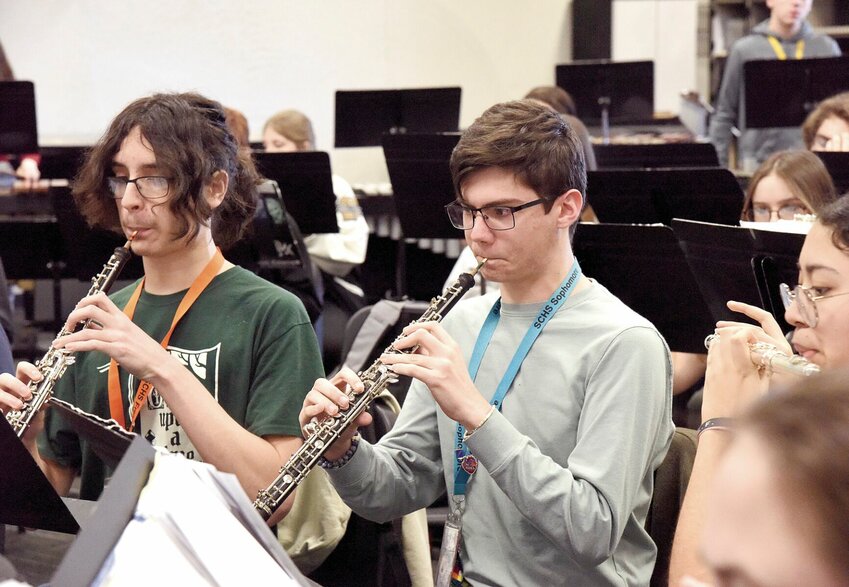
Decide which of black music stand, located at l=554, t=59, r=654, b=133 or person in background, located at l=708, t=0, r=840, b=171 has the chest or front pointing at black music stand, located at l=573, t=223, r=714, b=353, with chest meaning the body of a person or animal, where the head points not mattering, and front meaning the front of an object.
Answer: the person in background

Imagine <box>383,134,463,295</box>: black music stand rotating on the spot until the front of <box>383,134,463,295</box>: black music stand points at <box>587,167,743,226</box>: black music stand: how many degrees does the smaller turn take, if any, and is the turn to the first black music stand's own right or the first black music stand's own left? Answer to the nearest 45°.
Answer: approximately 135° to the first black music stand's own right

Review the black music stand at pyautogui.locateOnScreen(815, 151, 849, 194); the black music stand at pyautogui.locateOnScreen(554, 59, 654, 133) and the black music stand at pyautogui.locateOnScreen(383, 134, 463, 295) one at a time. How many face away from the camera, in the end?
3

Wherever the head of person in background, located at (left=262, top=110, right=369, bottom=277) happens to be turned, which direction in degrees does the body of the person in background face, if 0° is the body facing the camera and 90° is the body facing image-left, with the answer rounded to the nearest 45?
approximately 45°

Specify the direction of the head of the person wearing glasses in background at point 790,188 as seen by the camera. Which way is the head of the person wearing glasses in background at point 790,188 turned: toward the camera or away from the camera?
toward the camera

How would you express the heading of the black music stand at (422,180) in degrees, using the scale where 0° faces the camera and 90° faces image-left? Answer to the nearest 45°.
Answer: approximately 180°

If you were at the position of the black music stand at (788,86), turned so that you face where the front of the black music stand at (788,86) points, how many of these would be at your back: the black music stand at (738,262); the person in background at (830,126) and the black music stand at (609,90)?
2

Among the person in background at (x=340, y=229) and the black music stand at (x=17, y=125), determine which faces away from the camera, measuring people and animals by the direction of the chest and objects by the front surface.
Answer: the black music stand

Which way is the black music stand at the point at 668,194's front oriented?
away from the camera

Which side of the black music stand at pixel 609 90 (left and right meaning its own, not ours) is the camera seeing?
back

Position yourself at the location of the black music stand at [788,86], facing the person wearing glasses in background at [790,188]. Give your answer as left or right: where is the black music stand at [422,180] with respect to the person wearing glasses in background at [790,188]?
right

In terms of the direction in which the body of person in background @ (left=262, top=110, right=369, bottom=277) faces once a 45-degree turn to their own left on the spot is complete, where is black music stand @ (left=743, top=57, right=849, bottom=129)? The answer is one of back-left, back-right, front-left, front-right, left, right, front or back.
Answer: left

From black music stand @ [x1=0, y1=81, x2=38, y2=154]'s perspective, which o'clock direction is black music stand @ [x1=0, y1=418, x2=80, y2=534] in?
black music stand @ [x1=0, y1=418, x2=80, y2=534] is roughly at 6 o'clock from black music stand @ [x1=0, y1=81, x2=38, y2=154].

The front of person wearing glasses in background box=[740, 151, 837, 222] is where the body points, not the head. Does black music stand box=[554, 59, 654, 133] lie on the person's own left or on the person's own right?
on the person's own right

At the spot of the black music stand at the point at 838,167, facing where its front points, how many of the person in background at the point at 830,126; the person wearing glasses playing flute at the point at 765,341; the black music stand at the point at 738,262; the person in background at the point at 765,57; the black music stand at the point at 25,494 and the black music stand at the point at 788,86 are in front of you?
3

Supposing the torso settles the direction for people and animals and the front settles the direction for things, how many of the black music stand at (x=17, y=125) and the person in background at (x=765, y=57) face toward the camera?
1

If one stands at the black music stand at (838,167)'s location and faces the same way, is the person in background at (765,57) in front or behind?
in front
